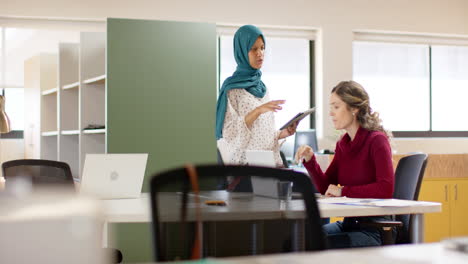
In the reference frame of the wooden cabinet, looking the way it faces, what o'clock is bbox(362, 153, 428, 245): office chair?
The office chair is roughly at 12 o'clock from the wooden cabinet.

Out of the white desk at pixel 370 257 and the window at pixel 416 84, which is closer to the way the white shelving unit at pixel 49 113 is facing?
the white desk

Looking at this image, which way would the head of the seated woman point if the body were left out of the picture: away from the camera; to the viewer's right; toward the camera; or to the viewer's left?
to the viewer's left

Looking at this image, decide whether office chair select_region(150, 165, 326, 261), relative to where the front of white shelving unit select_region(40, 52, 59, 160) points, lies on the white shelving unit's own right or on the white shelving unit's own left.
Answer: on the white shelving unit's own left

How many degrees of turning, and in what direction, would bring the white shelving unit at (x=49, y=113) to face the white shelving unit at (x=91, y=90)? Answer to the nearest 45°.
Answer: approximately 45° to its left

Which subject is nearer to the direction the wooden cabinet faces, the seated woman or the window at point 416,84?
the seated woman
